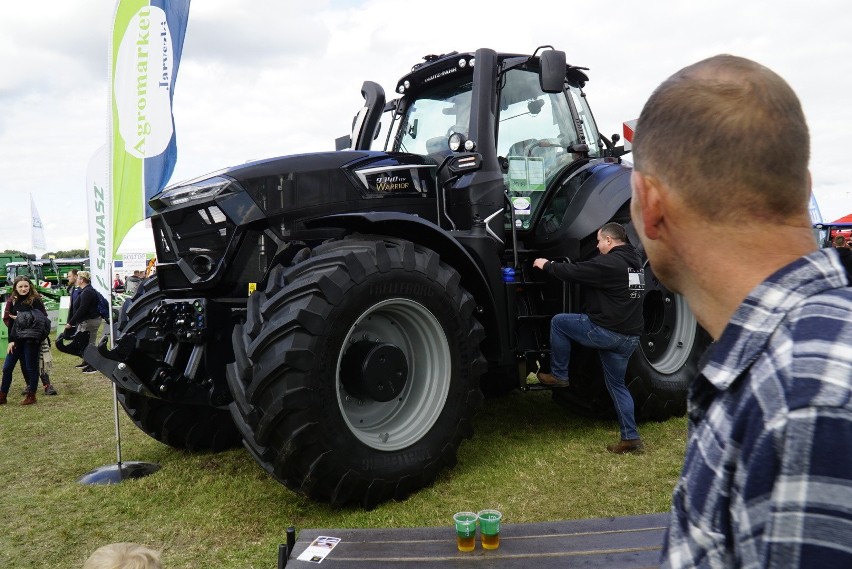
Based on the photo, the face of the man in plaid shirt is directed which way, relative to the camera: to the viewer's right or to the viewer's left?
to the viewer's left

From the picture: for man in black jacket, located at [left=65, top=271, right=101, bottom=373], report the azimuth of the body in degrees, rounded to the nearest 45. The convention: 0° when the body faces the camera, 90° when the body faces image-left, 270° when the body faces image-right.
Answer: approximately 90°

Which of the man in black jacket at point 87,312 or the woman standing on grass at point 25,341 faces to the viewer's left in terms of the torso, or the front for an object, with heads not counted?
the man in black jacket

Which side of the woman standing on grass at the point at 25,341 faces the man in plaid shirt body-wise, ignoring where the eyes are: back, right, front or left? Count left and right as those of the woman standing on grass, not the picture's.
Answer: front

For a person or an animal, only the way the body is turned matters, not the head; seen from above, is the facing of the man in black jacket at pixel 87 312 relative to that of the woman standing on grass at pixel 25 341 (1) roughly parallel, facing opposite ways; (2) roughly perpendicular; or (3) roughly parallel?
roughly perpendicular

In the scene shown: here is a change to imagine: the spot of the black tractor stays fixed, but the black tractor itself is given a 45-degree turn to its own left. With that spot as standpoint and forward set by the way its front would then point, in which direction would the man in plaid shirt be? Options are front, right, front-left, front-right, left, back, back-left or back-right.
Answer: front

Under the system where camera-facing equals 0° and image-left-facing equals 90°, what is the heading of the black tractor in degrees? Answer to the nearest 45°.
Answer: approximately 45°

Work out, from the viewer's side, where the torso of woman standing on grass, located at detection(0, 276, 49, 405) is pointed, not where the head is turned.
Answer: toward the camera

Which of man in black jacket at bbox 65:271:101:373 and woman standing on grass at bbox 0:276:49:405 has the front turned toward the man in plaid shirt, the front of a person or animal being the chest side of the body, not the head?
the woman standing on grass

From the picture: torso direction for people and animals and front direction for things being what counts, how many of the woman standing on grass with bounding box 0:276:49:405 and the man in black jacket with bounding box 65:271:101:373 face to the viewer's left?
1
